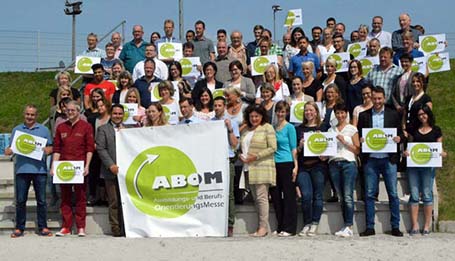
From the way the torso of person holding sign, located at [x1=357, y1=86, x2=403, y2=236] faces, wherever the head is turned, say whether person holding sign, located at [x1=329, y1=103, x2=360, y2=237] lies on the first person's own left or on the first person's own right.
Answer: on the first person's own right

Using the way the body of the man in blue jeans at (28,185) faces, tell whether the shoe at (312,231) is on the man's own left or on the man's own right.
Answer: on the man's own left

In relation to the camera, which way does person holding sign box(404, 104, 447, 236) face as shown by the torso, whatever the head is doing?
toward the camera

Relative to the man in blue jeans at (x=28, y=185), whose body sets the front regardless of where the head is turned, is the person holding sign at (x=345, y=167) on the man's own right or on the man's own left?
on the man's own left

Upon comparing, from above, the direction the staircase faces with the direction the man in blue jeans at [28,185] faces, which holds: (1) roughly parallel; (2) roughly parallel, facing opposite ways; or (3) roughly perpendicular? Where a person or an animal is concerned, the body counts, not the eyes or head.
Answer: roughly parallel

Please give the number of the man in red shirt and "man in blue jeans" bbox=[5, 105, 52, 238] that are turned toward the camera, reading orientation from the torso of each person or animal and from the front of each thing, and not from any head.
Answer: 2

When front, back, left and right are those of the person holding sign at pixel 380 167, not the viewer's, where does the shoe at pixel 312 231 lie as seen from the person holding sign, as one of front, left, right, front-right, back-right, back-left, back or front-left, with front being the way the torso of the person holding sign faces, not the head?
right

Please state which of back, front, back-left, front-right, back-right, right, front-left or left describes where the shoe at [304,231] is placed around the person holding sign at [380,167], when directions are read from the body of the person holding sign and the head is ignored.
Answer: right

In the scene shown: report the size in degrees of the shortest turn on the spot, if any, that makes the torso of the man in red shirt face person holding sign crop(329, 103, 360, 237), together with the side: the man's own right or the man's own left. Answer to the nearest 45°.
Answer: approximately 45° to the man's own left

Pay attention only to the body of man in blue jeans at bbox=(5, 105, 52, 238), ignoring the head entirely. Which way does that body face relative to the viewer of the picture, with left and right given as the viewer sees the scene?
facing the viewer

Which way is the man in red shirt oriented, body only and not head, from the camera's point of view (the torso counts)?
toward the camera
